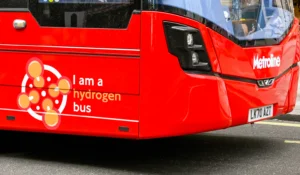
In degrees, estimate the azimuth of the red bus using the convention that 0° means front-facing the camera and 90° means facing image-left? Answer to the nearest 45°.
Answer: approximately 315°
